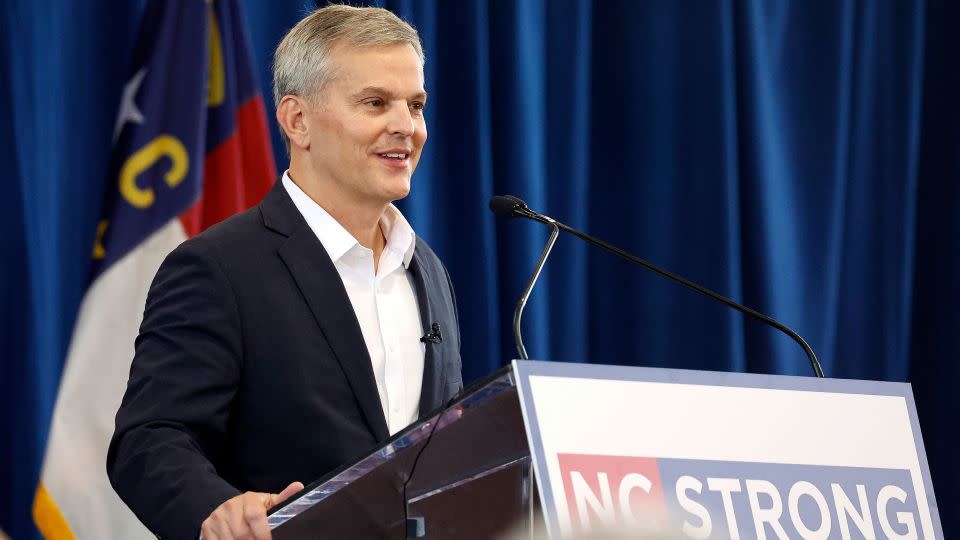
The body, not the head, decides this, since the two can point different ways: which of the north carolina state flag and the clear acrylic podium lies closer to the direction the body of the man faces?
the clear acrylic podium

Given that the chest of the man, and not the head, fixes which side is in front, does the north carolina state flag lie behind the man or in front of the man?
behind

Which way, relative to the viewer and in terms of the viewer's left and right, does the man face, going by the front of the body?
facing the viewer and to the right of the viewer

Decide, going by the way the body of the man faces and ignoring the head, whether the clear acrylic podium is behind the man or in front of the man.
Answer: in front
